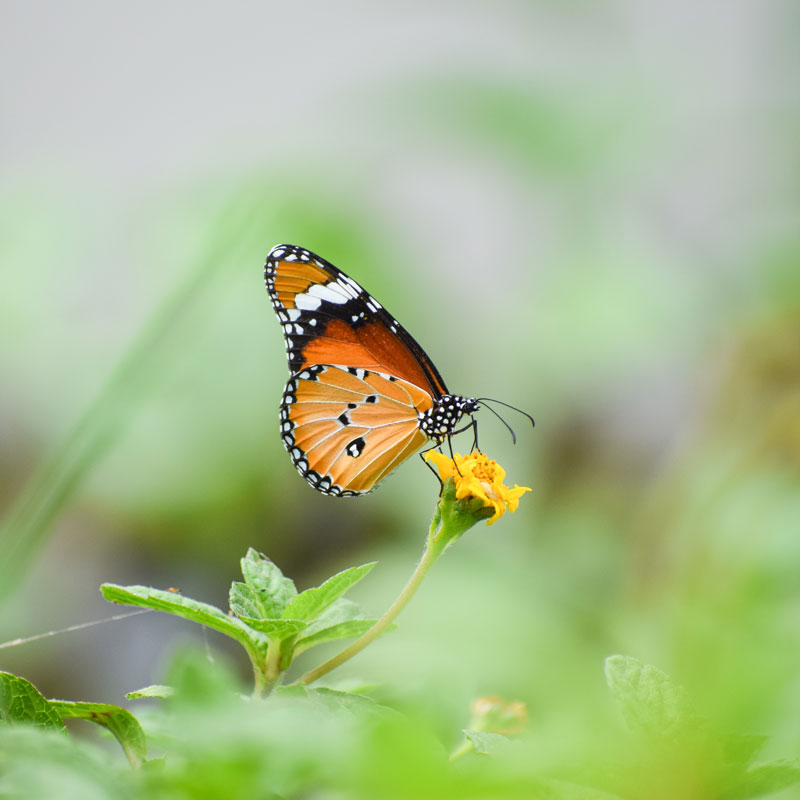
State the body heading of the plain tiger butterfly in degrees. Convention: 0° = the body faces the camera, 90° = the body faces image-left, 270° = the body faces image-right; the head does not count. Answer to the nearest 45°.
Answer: approximately 270°
